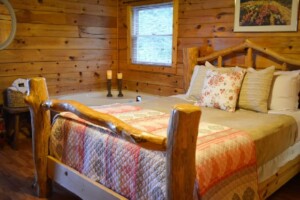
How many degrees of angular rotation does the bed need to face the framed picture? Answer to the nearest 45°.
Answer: approximately 180°

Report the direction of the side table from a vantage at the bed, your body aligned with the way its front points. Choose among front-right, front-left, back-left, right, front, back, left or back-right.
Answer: right

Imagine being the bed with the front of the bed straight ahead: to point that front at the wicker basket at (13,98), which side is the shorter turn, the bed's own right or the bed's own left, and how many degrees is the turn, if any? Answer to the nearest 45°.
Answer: approximately 90° to the bed's own right

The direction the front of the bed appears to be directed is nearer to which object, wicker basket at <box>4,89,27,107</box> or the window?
the wicker basket

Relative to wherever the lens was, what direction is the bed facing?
facing the viewer and to the left of the viewer
